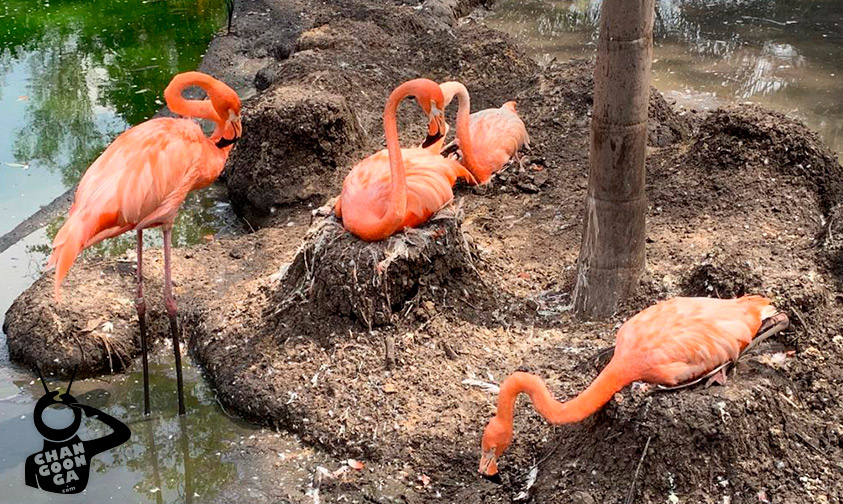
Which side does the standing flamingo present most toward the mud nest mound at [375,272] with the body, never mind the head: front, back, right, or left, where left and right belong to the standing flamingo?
front

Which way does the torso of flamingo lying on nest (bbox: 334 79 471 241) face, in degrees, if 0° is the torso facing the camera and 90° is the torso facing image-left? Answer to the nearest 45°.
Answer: approximately 45°

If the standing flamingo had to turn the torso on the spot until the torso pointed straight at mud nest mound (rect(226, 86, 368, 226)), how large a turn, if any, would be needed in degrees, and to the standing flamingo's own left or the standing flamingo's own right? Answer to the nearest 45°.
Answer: approximately 45° to the standing flamingo's own left

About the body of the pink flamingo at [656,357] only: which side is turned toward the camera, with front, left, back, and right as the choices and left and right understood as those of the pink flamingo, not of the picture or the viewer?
left

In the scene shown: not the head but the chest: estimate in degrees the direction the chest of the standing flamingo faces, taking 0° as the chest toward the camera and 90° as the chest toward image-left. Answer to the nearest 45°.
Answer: approximately 270°

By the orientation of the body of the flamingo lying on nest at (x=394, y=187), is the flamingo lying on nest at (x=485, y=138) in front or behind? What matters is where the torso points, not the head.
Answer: behind

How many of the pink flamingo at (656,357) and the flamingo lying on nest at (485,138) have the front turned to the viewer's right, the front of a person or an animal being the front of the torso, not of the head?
0

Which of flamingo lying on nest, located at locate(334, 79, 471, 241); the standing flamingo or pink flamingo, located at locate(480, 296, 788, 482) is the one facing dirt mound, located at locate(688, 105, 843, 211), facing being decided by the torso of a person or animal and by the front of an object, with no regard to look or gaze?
the standing flamingo

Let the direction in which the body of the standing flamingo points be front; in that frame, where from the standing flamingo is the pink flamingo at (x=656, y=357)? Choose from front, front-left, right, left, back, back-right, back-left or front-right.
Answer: front-right

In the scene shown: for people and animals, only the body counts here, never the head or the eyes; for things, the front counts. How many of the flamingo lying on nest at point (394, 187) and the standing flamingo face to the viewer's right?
1

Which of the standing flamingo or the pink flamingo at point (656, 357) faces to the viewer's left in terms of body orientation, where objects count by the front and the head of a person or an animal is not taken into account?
the pink flamingo

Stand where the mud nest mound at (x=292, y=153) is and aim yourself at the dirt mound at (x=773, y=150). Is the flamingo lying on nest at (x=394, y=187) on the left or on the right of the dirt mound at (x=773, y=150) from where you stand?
right

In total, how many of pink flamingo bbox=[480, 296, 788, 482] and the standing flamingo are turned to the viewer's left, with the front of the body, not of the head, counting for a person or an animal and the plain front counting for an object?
1

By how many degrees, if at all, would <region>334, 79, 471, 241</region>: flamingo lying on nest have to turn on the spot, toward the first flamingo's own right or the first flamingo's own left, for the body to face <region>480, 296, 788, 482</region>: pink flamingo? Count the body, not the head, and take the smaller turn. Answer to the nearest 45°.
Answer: approximately 90° to the first flamingo's own left

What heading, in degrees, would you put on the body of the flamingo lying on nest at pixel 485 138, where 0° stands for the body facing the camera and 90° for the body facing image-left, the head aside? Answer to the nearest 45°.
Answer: approximately 45°

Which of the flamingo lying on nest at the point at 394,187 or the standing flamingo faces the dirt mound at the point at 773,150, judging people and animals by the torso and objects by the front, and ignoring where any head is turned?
the standing flamingo
